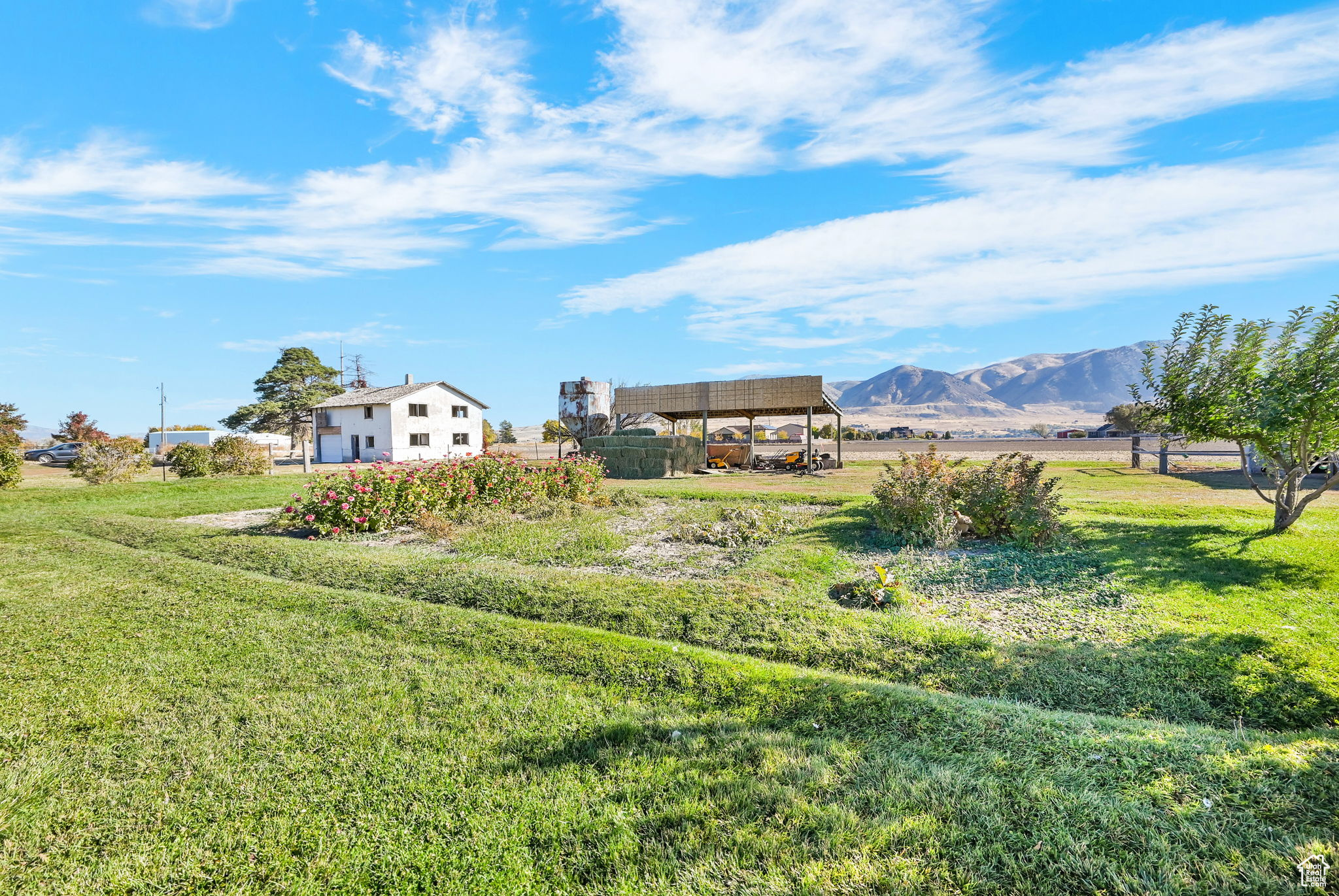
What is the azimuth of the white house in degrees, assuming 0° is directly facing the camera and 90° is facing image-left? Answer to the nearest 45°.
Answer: approximately 45°

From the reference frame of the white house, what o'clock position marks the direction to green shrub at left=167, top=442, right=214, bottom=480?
The green shrub is roughly at 11 o'clock from the white house.

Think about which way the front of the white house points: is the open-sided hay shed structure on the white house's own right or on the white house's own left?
on the white house's own left

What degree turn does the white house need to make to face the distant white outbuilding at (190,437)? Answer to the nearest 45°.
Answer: approximately 90° to its right

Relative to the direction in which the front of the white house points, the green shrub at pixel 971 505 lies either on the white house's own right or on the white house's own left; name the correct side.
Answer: on the white house's own left

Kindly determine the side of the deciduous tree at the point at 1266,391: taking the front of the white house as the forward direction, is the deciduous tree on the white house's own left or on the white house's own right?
on the white house's own left

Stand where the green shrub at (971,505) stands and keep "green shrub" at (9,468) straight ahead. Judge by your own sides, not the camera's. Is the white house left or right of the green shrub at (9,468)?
right
